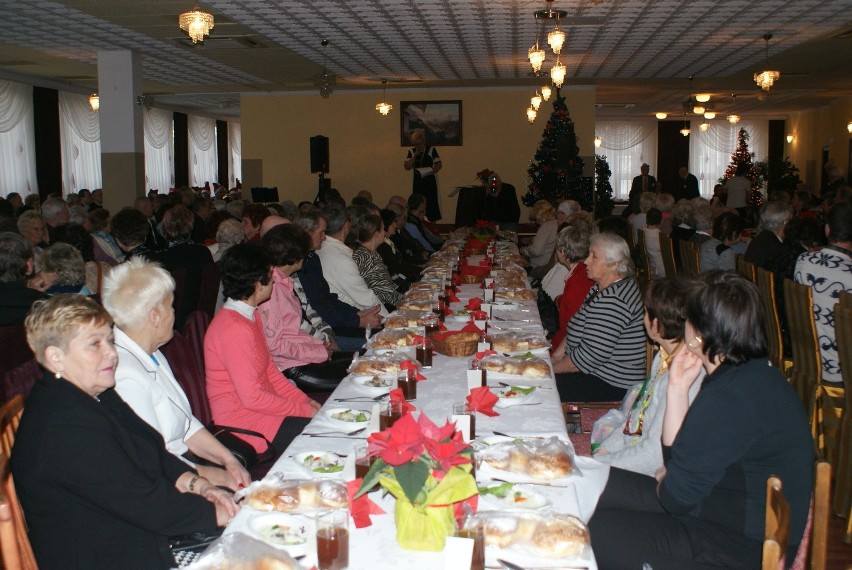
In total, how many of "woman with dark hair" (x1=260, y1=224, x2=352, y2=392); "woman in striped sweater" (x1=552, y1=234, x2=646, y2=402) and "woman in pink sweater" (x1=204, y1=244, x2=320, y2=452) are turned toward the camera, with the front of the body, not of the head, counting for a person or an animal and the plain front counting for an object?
0

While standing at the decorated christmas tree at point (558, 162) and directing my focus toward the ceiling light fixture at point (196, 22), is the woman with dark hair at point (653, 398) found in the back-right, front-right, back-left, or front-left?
front-left

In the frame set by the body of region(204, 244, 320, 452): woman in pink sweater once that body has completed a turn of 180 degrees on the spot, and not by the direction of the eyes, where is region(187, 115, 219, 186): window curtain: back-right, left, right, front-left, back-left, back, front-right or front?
right

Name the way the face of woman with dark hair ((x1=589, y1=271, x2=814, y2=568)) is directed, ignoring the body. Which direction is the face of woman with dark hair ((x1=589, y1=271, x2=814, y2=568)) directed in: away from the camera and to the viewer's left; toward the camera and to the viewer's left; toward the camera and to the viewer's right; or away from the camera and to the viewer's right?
away from the camera and to the viewer's left

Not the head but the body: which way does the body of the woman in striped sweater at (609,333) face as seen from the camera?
to the viewer's left

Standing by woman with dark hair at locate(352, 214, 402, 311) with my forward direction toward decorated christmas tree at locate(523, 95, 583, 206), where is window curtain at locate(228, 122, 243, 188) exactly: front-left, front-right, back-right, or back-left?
front-left

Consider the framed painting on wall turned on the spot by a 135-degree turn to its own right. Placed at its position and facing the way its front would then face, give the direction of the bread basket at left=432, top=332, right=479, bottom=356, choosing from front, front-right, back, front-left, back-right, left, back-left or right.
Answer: back-left

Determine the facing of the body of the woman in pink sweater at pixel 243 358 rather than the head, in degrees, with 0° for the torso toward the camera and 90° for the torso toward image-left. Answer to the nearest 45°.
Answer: approximately 270°

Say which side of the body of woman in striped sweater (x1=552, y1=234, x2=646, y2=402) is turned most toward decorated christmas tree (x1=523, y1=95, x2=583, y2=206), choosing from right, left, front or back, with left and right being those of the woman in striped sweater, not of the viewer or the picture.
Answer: right

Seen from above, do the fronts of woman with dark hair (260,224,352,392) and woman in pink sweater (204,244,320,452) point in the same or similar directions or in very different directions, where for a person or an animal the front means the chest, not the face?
same or similar directions

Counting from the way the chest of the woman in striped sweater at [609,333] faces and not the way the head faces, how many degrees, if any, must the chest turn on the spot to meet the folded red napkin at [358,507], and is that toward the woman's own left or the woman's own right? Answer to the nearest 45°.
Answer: approximately 90° to the woman's own left

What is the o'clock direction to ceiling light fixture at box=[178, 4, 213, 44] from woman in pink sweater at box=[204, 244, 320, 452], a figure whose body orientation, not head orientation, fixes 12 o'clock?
The ceiling light fixture is roughly at 9 o'clock from the woman in pink sweater.

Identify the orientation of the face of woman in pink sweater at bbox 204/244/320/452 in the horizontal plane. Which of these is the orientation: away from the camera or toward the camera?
away from the camera

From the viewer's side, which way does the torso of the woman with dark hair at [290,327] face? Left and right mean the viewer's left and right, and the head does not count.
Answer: facing to the right of the viewer

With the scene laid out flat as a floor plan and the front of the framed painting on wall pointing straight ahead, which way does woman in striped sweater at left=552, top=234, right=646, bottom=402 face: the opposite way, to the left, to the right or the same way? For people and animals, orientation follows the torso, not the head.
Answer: to the right

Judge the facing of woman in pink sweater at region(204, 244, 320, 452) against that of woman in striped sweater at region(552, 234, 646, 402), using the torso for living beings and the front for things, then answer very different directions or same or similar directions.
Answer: very different directions

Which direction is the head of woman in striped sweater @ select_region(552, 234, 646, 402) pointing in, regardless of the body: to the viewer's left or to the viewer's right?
to the viewer's left

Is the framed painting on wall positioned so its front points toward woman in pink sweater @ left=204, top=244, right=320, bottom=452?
yes
